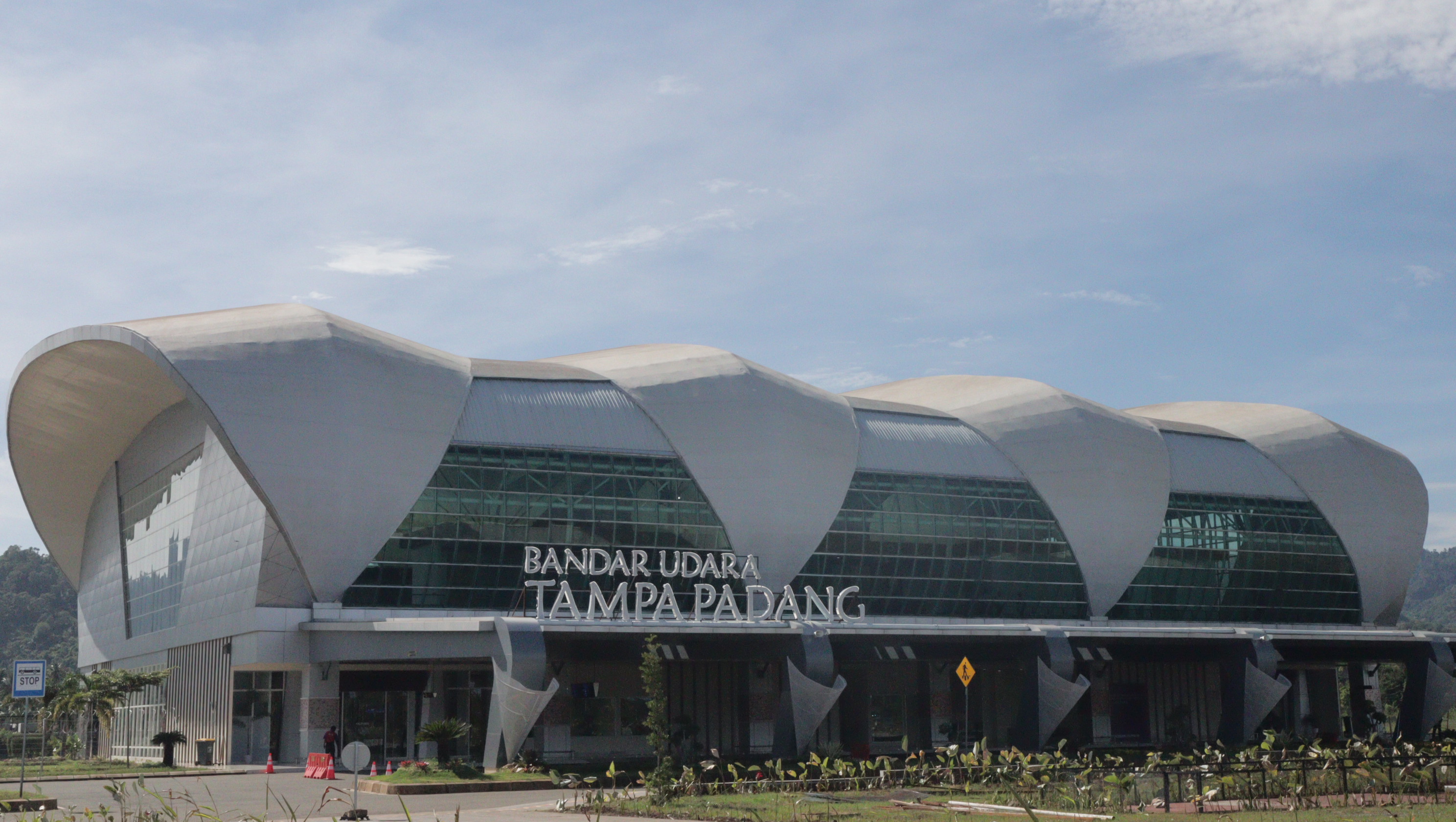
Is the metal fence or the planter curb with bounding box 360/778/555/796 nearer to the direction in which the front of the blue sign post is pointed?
the metal fence

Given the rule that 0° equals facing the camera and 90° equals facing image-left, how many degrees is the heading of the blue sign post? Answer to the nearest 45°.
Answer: approximately 0°

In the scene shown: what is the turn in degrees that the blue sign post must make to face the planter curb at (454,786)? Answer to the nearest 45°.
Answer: approximately 135° to its left

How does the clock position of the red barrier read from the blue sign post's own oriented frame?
The red barrier is roughly at 7 o'clock from the blue sign post.

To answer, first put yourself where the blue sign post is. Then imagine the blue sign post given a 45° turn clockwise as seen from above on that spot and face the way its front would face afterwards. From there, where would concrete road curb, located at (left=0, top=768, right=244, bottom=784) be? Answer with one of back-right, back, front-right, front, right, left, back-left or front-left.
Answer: back-right

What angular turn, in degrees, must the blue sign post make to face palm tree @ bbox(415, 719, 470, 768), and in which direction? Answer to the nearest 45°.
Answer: approximately 135° to its left

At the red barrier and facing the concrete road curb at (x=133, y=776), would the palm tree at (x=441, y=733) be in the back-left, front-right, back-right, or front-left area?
back-right
